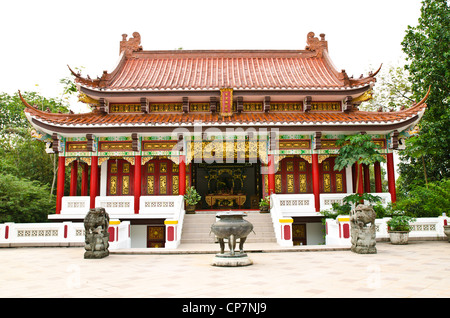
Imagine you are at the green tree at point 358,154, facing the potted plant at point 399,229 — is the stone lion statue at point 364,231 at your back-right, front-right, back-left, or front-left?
front-right

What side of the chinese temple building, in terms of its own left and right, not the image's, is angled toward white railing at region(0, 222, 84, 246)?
right

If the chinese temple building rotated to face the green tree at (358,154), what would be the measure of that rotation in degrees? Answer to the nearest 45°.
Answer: approximately 90° to its left

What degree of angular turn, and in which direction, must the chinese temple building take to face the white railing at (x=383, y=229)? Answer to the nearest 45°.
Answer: approximately 90° to its left

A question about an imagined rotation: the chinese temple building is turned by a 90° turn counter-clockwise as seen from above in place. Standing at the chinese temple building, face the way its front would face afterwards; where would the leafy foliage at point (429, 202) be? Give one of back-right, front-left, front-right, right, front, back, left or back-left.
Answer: front

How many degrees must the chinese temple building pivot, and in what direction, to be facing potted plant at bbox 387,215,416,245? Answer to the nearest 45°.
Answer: approximately 45° to its left

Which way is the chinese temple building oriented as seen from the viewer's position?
toward the camera

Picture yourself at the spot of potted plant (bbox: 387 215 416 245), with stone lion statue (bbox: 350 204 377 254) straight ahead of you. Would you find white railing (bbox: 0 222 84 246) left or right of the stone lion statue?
right

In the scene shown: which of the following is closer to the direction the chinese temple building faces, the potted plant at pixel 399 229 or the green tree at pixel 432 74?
the potted plant

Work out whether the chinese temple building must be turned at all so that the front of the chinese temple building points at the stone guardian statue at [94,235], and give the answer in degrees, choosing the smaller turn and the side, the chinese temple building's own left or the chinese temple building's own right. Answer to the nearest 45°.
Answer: approximately 45° to the chinese temple building's own right

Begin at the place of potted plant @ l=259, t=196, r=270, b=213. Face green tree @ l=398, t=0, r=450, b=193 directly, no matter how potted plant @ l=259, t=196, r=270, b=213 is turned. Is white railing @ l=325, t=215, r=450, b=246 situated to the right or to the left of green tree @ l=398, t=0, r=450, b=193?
right

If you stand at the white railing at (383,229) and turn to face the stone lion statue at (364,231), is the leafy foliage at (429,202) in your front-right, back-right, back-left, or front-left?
back-left

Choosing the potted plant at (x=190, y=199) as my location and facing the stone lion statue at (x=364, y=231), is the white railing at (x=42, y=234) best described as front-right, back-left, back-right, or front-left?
back-right

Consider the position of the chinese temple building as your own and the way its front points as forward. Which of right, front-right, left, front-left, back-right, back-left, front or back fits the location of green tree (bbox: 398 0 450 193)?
left

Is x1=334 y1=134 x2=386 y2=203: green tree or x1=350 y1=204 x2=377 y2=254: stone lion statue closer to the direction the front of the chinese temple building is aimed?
the stone lion statue
